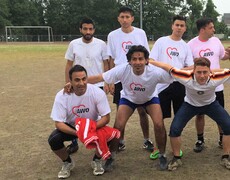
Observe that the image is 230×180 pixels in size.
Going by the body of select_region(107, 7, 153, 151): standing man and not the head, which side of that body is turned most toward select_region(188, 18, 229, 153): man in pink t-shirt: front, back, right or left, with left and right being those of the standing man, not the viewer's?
left

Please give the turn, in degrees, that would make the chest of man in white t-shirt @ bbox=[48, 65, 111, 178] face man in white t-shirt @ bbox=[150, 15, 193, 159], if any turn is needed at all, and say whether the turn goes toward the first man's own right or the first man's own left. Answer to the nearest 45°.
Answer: approximately 90° to the first man's own left

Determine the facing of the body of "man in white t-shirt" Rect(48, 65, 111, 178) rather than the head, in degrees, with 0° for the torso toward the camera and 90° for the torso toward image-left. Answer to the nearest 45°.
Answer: approximately 0°

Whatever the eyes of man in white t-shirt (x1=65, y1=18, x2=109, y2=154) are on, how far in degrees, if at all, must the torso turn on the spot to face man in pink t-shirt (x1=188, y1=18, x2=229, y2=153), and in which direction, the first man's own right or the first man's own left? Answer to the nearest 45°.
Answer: approximately 90° to the first man's own left

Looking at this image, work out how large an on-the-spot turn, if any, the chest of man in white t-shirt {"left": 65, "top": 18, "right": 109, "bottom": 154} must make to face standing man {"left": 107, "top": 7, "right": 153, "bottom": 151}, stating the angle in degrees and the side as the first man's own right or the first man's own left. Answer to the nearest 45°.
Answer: approximately 90° to the first man's own left

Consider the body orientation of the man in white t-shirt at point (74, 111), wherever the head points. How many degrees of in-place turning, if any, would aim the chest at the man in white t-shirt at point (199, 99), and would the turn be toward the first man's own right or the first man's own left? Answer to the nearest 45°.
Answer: approximately 90° to the first man's own left

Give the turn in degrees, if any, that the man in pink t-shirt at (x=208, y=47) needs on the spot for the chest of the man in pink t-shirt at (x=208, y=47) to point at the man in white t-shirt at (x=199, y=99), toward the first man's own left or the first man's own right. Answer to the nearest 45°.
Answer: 0° — they already face them

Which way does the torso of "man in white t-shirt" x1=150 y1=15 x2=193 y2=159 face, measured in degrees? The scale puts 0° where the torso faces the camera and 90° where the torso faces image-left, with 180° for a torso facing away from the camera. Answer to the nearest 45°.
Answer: approximately 0°

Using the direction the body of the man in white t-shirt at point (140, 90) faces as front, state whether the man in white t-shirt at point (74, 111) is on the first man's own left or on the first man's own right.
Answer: on the first man's own right

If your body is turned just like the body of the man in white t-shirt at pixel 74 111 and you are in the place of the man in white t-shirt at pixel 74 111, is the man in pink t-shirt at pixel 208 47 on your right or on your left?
on your left

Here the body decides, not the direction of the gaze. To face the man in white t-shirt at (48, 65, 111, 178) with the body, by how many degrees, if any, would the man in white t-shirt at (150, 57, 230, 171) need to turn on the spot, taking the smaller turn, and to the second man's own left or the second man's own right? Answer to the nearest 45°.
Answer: approximately 90° to the second man's own right
